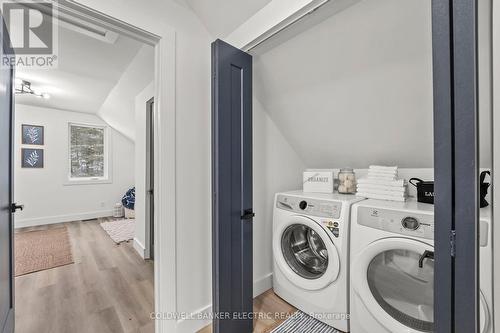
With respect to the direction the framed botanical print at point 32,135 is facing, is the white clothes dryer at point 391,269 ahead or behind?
ahead

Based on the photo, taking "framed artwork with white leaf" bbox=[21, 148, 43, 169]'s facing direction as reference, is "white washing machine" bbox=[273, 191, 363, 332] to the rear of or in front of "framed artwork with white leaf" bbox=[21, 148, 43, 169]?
in front

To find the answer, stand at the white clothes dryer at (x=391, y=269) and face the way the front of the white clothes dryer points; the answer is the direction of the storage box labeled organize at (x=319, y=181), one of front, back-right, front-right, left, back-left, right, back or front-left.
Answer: right

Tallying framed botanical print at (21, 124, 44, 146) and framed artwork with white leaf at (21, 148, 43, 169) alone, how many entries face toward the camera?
2

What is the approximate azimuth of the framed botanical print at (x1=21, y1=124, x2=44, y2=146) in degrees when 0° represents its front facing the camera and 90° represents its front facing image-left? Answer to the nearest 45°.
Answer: approximately 0°

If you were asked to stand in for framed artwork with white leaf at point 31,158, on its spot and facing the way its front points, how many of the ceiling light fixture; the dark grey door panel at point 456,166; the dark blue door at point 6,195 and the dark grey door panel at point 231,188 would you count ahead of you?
4

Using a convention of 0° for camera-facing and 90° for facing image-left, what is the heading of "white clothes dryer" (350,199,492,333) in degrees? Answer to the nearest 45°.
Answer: approximately 45°

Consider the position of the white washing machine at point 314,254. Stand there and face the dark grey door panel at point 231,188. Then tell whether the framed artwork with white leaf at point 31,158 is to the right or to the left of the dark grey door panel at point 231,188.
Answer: right

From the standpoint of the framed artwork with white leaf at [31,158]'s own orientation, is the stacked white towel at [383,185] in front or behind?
in front

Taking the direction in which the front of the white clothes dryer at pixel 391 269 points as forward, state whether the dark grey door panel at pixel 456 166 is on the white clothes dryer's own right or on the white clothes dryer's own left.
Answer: on the white clothes dryer's own left

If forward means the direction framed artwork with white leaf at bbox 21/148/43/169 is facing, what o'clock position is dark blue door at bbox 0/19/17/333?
The dark blue door is roughly at 12 o'clock from the framed artwork with white leaf.
